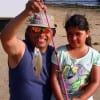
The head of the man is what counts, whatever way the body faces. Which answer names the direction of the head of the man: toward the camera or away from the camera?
toward the camera

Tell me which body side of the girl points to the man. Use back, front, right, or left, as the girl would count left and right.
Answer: right

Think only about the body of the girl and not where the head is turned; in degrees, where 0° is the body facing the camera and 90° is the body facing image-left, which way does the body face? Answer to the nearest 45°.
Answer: approximately 0°

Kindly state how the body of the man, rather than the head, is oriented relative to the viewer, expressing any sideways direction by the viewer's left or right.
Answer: facing the viewer and to the right of the viewer

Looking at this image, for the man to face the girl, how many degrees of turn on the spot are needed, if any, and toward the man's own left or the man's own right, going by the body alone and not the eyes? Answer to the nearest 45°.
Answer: approximately 45° to the man's own left

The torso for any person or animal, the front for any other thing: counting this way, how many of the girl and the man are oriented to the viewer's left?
0
